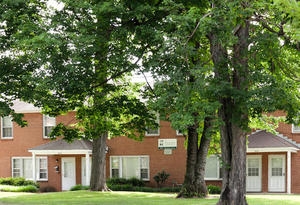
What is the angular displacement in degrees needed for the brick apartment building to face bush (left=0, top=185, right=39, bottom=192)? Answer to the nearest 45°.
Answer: approximately 45° to its right

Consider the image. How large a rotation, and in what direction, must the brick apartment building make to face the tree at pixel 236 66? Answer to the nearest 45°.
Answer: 0° — it already faces it

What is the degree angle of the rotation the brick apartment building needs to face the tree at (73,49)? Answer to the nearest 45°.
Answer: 0° — it already faces it

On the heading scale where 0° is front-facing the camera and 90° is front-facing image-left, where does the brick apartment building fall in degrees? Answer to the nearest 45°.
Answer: approximately 0°

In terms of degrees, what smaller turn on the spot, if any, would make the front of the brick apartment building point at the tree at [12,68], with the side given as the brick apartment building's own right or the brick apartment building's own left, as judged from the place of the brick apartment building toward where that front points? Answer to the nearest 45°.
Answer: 0° — it already faces it

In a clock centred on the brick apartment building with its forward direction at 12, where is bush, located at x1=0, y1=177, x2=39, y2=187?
The bush is roughly at 3 o'clock from the brick apartment building.
